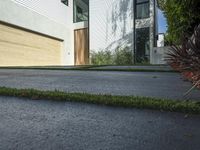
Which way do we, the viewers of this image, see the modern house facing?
facing the viewer and to the right of the viewer

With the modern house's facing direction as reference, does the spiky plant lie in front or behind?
in front
